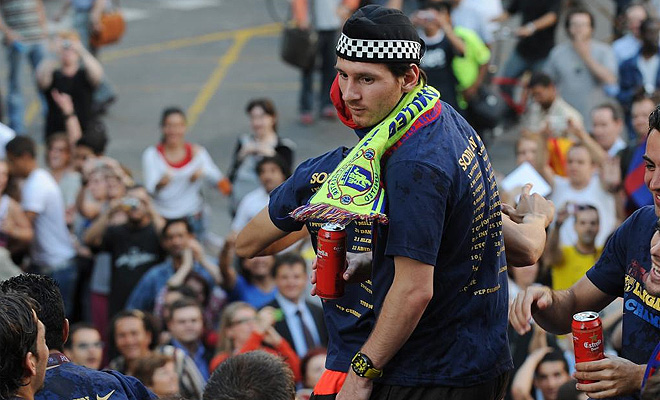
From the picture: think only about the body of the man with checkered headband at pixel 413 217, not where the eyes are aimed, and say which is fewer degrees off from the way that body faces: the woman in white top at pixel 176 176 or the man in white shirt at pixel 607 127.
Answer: the woman in white top

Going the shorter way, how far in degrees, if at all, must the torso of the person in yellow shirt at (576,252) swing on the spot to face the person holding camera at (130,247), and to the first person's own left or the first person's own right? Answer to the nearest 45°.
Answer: approximately 90° to the first person's own right

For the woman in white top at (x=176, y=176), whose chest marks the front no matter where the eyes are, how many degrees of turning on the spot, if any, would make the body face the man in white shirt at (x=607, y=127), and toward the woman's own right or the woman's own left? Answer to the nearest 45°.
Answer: approximately 90° to the woman's own left

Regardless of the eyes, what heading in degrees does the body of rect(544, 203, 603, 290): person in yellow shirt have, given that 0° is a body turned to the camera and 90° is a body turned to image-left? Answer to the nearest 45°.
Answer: approximately 0°

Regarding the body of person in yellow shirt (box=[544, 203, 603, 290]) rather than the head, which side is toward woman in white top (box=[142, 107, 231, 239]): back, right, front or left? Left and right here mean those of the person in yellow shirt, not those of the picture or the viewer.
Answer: right

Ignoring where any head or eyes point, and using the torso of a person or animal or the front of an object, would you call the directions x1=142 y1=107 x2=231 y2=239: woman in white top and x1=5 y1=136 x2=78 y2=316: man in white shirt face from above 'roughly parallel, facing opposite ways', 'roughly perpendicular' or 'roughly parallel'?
roughly perpendicular
